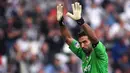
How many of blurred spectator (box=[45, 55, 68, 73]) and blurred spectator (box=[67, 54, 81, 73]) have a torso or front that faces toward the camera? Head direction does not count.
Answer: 2

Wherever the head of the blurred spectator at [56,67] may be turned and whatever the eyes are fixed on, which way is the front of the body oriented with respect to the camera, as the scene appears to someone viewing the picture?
toward the camera

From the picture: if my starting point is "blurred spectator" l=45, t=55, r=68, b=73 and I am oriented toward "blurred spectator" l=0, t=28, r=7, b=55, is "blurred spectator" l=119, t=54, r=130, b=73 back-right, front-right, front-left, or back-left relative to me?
back-right

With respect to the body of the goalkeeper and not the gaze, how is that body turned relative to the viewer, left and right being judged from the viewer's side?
facing the viewer and to the left of the viewer

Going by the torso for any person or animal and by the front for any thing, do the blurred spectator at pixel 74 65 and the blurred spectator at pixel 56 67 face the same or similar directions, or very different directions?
same or similar directions

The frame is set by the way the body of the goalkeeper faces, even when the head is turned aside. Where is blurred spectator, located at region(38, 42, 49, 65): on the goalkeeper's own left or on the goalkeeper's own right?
on the goalkeeper's own right

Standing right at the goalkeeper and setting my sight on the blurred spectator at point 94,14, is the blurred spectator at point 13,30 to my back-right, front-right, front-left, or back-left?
front-left

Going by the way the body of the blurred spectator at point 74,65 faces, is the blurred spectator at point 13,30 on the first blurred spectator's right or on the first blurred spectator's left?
on the first blurred spectator's right

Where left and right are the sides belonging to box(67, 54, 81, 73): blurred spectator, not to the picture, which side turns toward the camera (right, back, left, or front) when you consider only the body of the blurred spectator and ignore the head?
front

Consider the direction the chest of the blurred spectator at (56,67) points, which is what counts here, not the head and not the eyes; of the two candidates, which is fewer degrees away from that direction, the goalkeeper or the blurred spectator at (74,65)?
the goalkeeper
